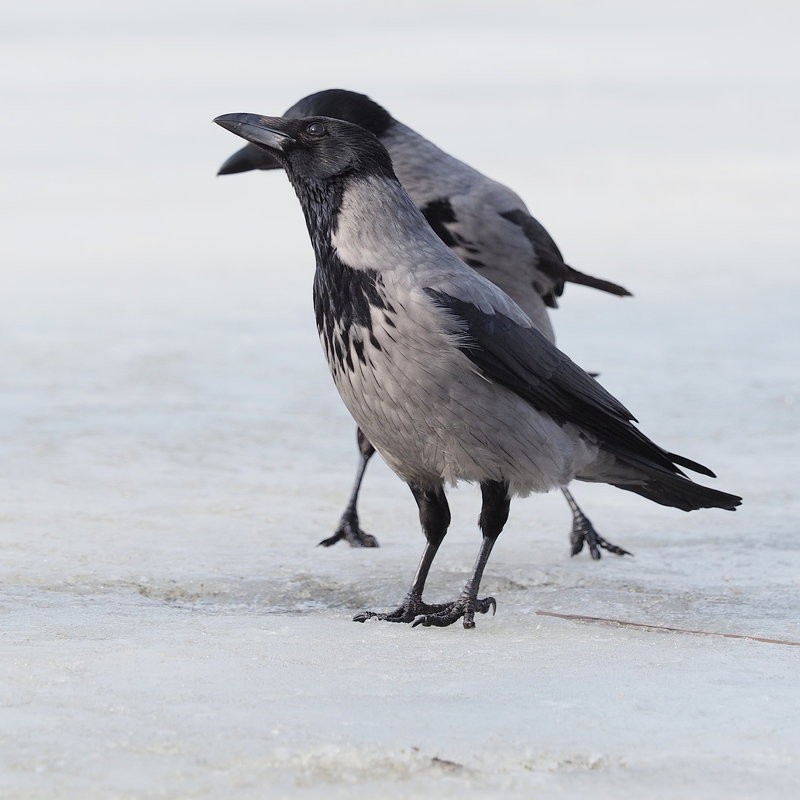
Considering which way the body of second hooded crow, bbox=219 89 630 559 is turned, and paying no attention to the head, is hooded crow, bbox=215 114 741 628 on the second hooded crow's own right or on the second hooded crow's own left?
on the second hooded crow's own left

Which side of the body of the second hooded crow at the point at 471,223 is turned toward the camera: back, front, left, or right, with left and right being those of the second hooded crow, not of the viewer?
left

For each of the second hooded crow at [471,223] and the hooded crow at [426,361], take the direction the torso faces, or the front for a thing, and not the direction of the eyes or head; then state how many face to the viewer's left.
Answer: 2

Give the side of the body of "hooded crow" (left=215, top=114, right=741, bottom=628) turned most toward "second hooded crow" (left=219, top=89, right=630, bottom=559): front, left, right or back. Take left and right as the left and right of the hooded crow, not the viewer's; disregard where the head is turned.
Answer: right

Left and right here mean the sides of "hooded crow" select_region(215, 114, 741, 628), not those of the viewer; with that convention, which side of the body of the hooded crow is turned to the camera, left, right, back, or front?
left
